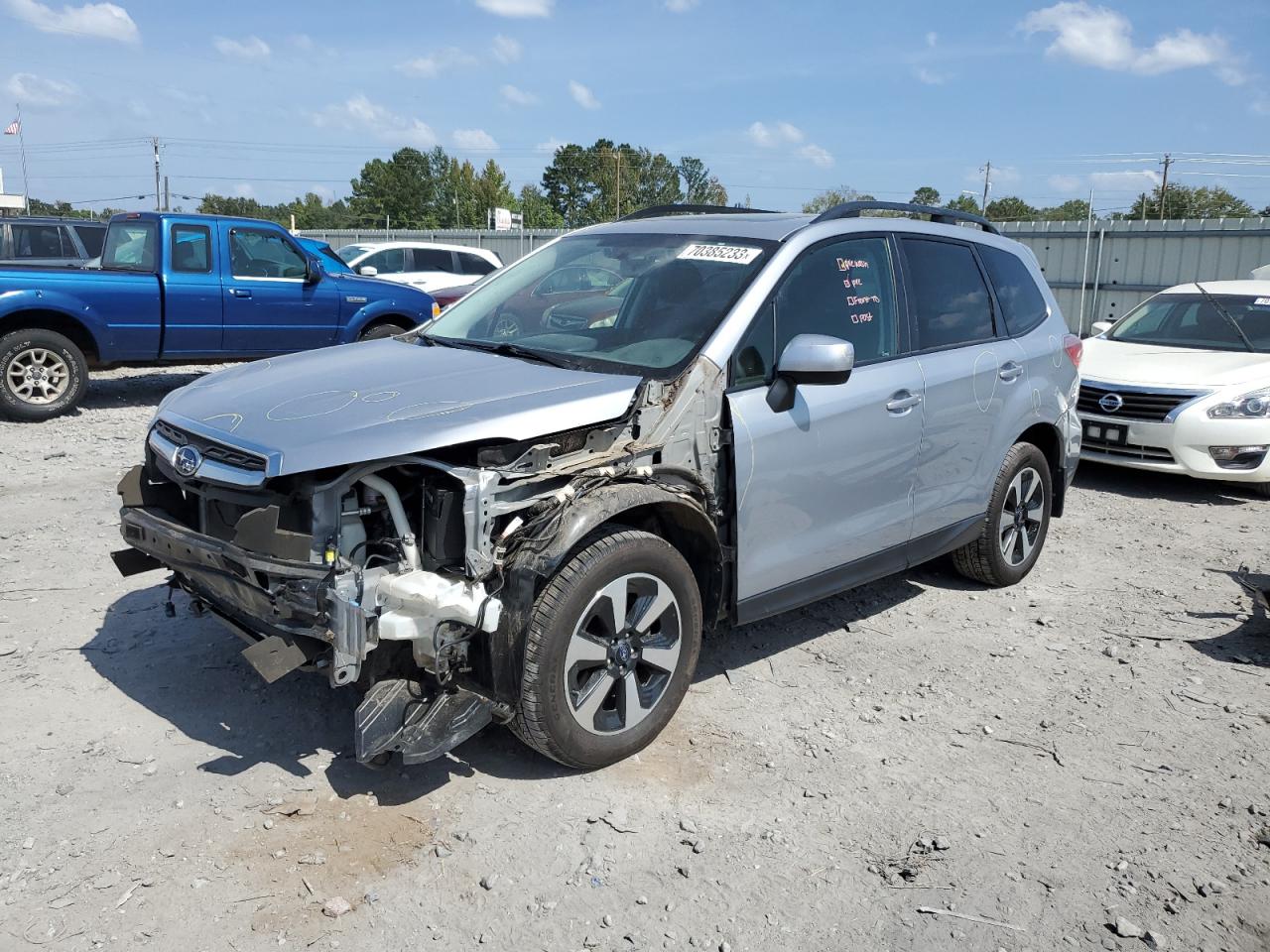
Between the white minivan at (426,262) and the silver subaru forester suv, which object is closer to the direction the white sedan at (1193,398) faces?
the silver subaru forester suv

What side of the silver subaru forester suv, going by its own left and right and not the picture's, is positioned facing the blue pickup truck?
right

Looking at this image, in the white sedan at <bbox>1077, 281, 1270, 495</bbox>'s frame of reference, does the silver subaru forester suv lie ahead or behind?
ahead

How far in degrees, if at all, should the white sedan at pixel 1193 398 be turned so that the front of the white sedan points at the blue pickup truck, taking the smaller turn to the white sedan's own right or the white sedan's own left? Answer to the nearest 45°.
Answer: approximately 45° to the white sedan's own right

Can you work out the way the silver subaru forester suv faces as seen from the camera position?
facing the viewer and to the left of the viewer

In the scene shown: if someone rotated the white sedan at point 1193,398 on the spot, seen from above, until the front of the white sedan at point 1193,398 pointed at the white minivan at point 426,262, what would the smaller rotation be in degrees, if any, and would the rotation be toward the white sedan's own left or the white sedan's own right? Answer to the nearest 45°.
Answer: approximately 90° to the white sedan's own right

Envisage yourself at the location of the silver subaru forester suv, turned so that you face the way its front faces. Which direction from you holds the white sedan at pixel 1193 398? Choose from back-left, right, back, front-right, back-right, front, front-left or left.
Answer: back

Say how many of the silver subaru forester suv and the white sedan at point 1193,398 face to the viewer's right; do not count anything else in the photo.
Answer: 0
